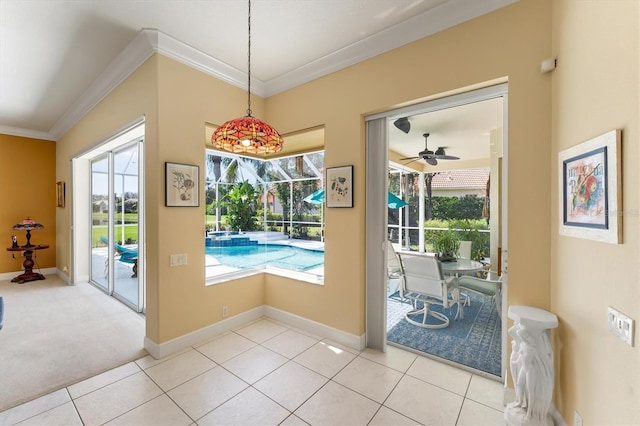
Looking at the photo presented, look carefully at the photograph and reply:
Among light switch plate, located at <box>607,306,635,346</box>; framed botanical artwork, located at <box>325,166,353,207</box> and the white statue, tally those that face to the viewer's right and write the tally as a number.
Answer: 0

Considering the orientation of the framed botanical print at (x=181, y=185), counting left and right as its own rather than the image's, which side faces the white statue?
front

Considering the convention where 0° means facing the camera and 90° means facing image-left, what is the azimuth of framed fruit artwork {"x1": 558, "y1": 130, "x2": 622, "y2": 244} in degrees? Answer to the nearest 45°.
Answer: approximately 45°

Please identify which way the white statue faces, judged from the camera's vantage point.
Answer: facing the viewer and to the left of the viewer

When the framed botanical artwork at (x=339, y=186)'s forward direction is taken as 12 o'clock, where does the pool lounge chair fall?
The pool lounge chair is roughly at 2 o'clock from the framed botanical artwork.

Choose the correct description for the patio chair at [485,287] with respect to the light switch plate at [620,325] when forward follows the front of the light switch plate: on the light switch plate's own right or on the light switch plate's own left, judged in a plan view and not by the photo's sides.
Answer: on the light switch plate's own right

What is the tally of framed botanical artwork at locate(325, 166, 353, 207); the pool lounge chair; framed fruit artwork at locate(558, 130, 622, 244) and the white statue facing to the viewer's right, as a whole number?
1

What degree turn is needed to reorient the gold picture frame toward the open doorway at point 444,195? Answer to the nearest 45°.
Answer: approximately 90° to its left

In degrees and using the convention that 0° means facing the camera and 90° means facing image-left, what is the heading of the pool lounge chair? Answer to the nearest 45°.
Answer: approximately 270°

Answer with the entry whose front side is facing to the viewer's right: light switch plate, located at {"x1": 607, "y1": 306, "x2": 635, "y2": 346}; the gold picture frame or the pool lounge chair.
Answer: the pool lounge chair

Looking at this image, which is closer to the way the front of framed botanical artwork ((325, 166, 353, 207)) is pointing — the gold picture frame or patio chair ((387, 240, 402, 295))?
the gold picture frame
